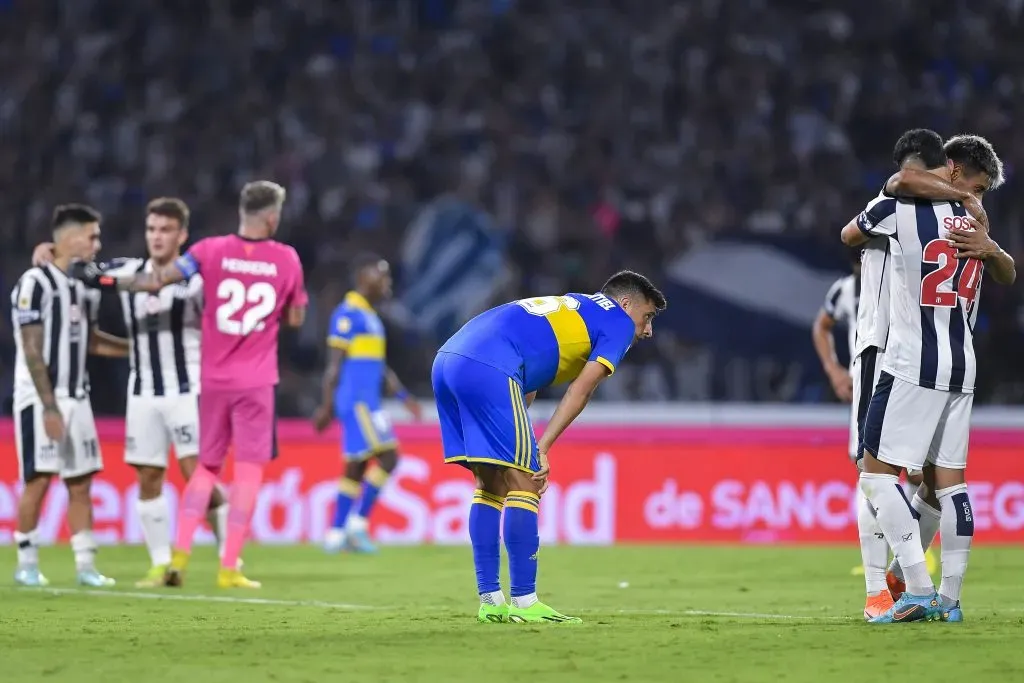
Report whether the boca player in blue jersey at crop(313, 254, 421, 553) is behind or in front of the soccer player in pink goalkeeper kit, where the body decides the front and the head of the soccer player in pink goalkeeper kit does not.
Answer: in front

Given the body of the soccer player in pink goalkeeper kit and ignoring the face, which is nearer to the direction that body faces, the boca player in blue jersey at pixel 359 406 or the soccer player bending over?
the boca player in blue jersey

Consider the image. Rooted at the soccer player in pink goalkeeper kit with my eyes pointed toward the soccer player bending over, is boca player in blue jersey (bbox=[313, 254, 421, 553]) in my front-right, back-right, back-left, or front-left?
back-left

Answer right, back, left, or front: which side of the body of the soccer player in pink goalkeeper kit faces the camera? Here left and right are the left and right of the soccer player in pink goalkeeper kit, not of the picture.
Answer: back

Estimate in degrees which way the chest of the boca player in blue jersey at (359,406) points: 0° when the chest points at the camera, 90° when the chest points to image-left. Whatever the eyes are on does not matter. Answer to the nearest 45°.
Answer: approximately 315°

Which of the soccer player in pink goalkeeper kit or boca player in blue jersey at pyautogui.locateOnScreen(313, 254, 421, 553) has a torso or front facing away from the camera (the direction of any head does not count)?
the soccer player in pink goalkeeper kit

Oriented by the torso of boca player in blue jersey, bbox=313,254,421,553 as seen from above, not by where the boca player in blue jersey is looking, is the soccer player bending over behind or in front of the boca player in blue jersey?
in front

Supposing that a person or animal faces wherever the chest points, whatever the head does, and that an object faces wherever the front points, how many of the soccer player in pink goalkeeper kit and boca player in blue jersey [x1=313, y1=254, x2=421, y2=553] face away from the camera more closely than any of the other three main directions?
1

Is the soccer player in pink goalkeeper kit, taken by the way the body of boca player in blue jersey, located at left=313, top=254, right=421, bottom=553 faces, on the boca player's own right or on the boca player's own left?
on the boca player's own right

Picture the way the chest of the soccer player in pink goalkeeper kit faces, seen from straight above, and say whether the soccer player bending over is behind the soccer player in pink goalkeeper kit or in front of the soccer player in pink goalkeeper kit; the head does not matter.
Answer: behind
